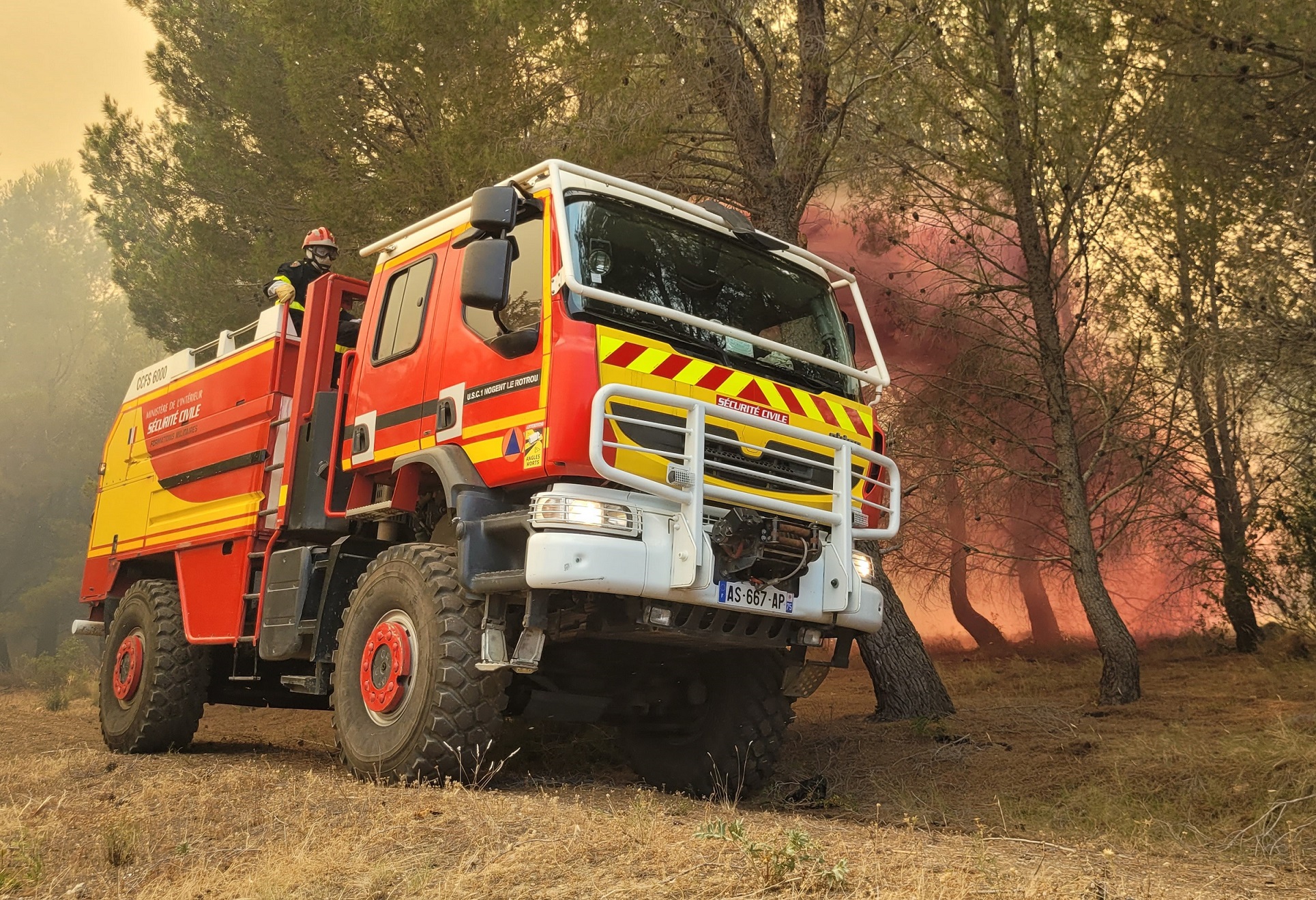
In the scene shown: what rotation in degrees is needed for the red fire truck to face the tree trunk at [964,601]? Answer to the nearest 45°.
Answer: approximately 90° to its left

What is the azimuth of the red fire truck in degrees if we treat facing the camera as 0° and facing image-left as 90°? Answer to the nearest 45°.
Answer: approximately 315°

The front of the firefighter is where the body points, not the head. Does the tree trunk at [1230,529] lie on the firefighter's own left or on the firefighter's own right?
on the firefighter's own left

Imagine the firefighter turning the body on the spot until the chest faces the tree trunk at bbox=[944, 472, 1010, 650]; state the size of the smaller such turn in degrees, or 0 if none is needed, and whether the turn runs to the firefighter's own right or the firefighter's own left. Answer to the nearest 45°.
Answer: approximately 90° to the firefighter's own left

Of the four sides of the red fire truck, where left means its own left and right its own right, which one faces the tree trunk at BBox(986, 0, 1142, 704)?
left
